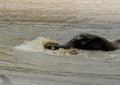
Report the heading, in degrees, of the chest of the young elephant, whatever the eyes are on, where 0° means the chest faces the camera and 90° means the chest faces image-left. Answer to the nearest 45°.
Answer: approximately 90°
